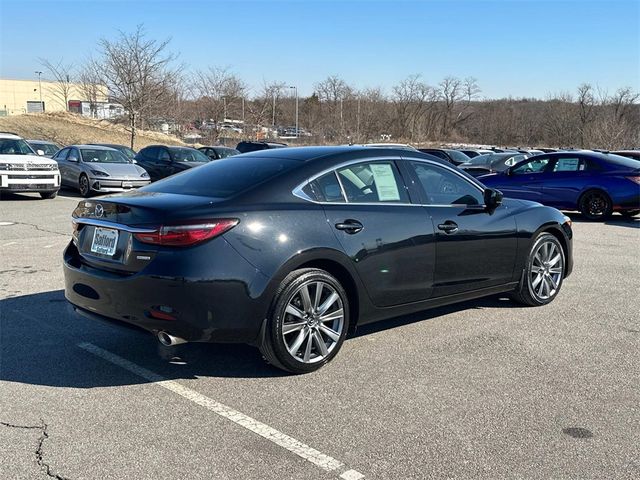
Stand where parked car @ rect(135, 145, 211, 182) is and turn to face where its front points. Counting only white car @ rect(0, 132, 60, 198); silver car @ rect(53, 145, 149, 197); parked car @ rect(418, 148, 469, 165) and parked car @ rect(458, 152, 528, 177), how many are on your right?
2

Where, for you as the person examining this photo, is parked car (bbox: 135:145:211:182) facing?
facing the viewer and to the right of the viewer

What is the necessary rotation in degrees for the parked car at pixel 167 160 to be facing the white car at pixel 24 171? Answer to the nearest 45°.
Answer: approximately 90° to its right

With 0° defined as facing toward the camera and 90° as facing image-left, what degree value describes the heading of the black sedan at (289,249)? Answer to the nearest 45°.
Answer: approximately 225°

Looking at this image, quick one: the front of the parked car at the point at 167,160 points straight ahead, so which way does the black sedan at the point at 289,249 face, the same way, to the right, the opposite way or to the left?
to the left

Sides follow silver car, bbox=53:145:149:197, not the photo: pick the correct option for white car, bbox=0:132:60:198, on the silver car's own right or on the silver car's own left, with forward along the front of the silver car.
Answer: on the silver car's own right

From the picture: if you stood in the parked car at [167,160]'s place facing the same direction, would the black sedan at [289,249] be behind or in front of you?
in front

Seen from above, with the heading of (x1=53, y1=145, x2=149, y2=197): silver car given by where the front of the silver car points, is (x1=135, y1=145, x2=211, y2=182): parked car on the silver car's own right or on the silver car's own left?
on the silver car's own left

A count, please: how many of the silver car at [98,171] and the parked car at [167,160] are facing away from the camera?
0

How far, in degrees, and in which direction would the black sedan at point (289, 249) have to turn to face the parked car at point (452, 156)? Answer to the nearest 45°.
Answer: approximately 45° to its left

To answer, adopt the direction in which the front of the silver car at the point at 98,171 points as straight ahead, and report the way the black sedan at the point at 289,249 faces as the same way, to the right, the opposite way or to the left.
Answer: to the left

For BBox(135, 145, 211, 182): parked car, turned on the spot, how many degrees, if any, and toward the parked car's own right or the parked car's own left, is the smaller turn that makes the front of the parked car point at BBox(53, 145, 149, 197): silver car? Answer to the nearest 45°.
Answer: approximately 90° to the parked car's own right
